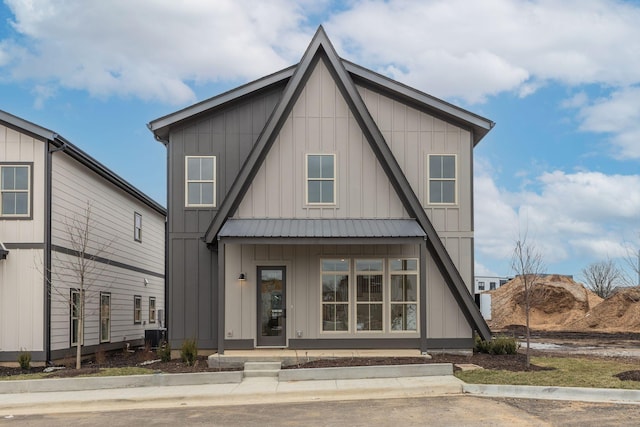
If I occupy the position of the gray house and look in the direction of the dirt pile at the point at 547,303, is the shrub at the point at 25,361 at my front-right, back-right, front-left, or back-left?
back-left

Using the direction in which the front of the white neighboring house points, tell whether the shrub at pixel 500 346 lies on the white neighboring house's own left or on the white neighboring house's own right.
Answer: on the white neighboring house's own left

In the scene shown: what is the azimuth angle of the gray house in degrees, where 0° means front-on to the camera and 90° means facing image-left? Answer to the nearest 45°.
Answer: approximately 0°

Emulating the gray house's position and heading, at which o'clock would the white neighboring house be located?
The white neighboring house is roughly at 3 o'clock from the gray house.

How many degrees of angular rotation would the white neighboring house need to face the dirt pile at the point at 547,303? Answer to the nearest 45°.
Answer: approximately 135° to its left

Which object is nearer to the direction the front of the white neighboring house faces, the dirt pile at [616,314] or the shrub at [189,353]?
the shrub

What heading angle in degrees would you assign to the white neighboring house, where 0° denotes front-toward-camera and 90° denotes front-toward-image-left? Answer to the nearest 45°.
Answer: approximately 0°

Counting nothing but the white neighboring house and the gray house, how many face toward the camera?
2

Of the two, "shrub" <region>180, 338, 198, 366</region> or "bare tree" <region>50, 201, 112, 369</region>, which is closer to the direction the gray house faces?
the shrub
